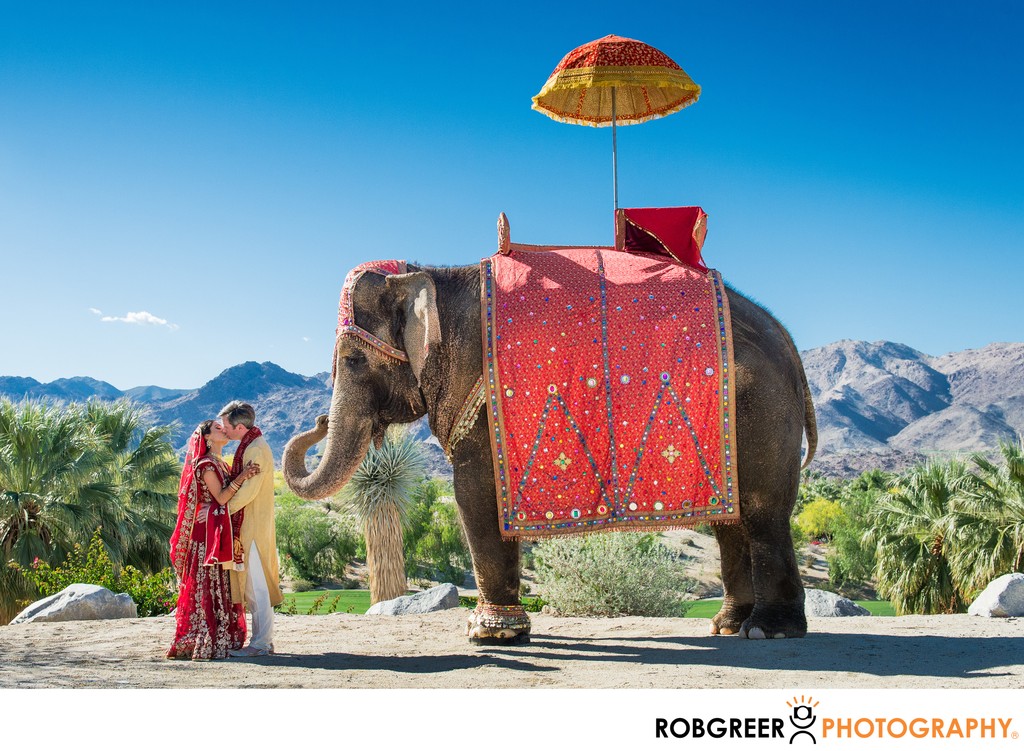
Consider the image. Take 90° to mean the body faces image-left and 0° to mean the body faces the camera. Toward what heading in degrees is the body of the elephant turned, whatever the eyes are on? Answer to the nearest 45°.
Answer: approximately 90°

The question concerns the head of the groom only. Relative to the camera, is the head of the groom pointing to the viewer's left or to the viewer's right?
to the viewer's left

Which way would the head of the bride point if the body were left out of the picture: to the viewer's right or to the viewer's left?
to the viewer's right

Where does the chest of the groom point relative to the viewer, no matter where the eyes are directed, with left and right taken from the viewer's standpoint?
facing to the left of the viewer

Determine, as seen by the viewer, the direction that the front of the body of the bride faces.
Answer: to the viewer's right

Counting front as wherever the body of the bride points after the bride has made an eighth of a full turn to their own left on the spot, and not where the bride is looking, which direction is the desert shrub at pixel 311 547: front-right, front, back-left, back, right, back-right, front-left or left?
front-left

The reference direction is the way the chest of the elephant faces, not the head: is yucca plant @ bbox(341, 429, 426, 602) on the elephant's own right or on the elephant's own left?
on the elephant's own right

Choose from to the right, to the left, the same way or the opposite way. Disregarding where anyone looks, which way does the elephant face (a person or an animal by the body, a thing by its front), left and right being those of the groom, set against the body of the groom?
the same way

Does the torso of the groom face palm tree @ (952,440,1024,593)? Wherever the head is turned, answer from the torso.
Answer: no

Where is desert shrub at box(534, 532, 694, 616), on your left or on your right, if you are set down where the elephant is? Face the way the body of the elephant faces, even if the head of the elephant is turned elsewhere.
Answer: on your right

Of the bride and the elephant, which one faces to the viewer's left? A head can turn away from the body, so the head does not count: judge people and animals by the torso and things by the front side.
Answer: the elephant

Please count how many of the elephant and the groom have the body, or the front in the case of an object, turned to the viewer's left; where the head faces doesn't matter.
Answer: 2

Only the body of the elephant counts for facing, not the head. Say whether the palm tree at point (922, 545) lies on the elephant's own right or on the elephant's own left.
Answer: on the elephant's own right
